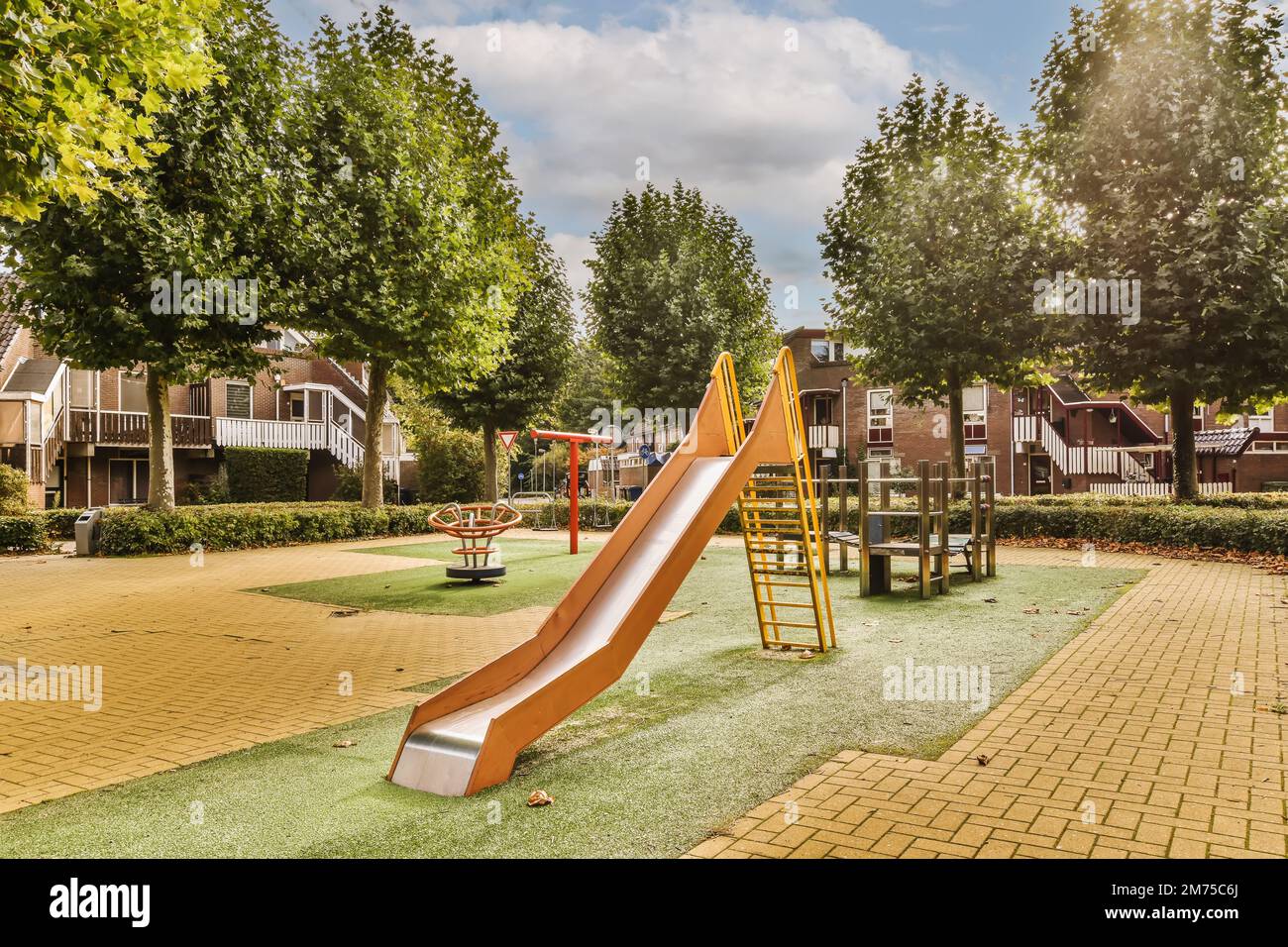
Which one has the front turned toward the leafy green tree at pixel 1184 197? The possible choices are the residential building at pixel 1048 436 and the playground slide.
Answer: the residential building

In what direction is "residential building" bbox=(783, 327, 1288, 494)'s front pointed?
toward the camera

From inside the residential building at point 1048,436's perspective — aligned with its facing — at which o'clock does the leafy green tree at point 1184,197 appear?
The leafy green tree is roughly at 12 o'clock from the residential building.

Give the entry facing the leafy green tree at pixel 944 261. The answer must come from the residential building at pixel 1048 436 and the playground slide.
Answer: the residential building

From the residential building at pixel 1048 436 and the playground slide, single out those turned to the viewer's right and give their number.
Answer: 0

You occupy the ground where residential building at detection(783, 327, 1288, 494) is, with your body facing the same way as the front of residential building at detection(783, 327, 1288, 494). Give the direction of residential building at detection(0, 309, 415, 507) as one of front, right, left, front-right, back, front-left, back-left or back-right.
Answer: front-right

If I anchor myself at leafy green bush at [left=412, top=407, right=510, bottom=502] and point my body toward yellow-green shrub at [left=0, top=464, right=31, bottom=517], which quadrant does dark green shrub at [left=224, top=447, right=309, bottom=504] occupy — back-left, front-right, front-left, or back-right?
front-right

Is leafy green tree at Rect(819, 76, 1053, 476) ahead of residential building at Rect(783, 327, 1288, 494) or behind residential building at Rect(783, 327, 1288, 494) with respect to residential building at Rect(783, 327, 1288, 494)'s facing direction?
ahead

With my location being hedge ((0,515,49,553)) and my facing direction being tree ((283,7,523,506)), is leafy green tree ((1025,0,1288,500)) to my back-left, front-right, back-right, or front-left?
front-right

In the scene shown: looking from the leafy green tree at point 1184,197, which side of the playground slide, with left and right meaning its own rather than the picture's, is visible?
back

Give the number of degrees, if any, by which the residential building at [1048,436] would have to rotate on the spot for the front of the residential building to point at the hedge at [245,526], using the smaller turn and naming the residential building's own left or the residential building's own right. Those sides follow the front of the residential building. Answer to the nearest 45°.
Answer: approximately 45° to the residential building's own right

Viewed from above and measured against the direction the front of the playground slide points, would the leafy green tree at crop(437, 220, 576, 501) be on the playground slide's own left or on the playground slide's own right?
on the playground slide's own right

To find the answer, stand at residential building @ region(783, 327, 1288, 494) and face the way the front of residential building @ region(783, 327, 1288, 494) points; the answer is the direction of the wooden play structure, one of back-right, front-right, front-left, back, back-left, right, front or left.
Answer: front
